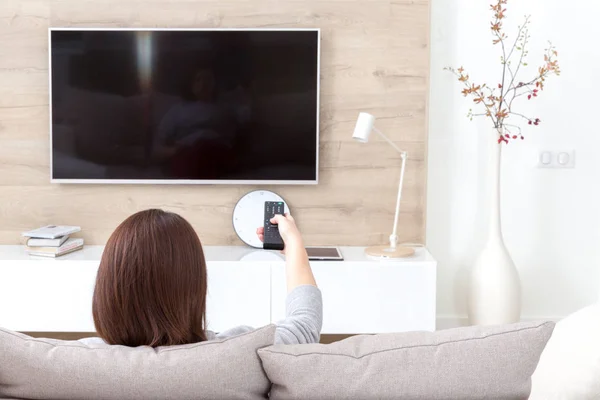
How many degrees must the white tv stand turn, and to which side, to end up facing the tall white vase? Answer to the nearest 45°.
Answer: approximately 90° to its left

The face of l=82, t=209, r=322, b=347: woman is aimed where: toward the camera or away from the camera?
away from the camera

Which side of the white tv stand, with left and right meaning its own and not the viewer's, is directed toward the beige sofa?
front

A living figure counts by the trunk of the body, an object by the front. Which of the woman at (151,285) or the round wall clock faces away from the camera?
the woman

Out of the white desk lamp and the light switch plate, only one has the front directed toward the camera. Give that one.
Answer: the light switch plate

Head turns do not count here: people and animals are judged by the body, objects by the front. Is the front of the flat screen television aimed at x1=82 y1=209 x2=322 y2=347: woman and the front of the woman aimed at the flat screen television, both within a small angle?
yes

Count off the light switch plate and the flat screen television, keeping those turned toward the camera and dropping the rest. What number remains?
2

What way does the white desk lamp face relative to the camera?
to the viewer's left

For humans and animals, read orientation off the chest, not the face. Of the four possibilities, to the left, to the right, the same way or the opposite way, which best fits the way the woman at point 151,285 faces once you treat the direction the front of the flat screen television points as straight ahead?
the opposite way

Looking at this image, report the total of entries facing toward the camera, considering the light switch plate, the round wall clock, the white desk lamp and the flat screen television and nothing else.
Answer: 3

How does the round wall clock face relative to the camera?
toward the camera

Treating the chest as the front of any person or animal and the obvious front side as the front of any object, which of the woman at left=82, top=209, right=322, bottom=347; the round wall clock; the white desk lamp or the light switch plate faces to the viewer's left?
the white desk lamp

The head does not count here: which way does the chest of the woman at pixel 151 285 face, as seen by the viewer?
away from the camera

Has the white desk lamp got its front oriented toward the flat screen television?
yes

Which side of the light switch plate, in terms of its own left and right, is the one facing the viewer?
front

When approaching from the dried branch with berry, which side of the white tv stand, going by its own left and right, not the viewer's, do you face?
left
